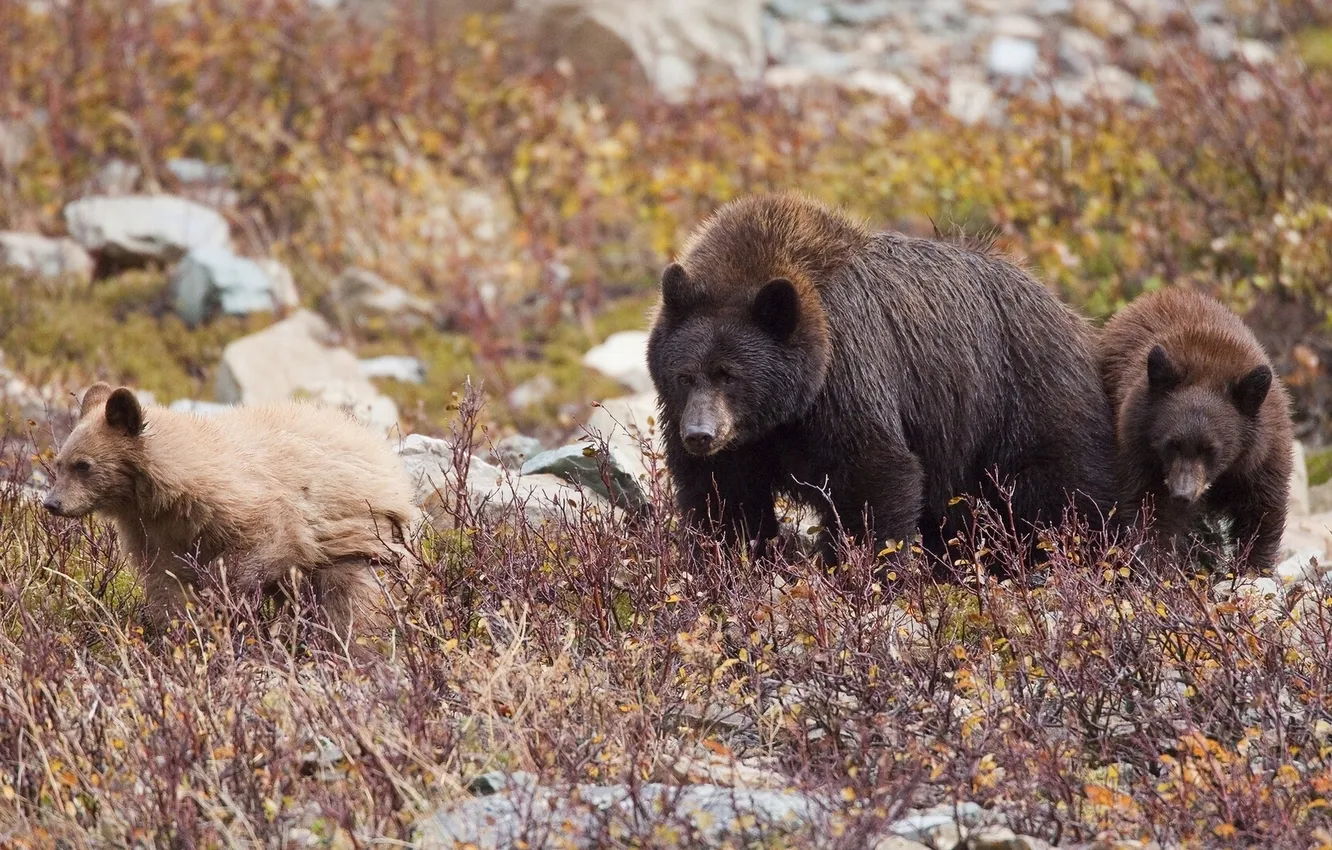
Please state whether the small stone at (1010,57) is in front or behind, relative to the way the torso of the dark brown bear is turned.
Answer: behind

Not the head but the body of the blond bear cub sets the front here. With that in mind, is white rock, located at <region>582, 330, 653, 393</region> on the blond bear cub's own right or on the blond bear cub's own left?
on the blond bear cub's own right

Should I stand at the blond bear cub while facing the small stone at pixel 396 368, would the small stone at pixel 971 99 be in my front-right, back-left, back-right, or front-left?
front-right

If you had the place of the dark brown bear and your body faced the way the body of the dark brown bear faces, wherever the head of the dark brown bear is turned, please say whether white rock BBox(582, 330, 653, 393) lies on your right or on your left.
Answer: on your right

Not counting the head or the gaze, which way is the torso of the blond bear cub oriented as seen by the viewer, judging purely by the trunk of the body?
to the viewer's left

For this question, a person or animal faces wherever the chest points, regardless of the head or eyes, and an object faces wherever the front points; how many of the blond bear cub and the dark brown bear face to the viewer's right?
0

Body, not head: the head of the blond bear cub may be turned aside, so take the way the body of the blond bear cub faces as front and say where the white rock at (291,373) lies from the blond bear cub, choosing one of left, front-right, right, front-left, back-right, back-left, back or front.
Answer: right

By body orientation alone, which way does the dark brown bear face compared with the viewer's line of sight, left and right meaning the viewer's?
facing the viewer and to the left of the viewer

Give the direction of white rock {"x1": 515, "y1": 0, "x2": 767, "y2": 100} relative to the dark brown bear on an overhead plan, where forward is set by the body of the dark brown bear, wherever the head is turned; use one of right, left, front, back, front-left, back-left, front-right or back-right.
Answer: back-right

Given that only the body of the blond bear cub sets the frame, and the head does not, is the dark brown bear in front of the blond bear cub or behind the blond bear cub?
behind

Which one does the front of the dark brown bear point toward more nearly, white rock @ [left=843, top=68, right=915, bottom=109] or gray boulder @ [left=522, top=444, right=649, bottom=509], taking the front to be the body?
the gray boulder

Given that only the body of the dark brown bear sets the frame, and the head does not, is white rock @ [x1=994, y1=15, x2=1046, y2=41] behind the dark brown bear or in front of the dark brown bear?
behind

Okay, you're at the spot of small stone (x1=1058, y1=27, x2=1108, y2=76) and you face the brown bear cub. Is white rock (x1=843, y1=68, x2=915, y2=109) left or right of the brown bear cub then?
right
